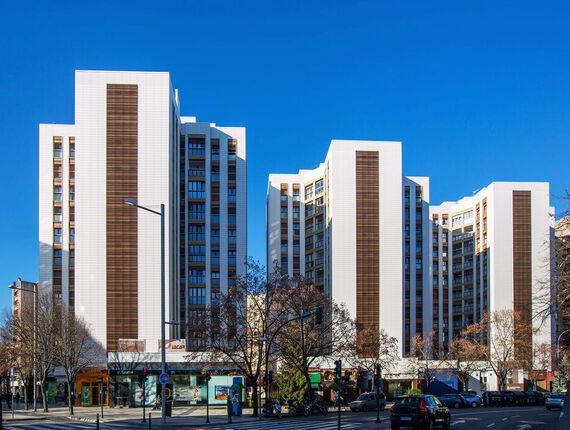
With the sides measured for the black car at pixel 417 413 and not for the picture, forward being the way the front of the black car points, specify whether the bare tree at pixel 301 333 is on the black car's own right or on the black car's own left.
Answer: on the black car's own left

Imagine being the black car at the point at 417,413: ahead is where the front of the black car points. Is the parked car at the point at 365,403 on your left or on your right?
on your left

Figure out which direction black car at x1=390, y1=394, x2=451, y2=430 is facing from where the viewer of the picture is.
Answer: facing away from the viewer and to the right of the viewer

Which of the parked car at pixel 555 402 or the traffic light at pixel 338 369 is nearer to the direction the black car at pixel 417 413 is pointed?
the parked car

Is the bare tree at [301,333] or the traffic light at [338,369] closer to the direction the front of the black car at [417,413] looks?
the bare tree

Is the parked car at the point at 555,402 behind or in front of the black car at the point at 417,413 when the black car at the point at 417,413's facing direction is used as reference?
in front
